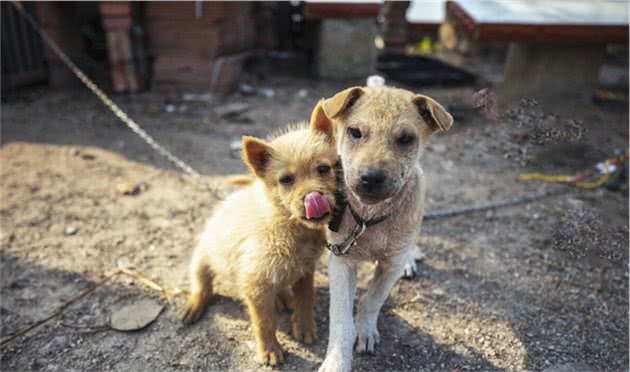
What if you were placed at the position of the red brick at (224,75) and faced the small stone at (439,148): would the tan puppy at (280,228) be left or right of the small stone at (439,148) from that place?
right

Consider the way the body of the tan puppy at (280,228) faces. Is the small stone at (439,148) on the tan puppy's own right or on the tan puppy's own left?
on the tan puppy's own left

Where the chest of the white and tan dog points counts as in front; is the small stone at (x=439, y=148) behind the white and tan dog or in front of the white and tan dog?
behind

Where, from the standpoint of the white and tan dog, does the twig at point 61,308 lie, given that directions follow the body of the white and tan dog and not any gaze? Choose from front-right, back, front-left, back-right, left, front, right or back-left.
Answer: right

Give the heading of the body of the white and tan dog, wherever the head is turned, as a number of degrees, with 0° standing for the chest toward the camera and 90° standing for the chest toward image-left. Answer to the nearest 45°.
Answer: approximately 0°

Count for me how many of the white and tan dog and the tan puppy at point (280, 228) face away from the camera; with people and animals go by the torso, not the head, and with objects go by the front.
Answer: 0

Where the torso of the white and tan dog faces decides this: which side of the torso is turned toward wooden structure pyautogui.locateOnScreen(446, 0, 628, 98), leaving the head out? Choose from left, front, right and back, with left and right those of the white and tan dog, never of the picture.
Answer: back

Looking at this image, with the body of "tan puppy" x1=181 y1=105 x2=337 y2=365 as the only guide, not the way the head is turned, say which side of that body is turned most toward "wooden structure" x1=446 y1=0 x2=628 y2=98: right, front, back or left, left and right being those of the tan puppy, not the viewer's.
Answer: left

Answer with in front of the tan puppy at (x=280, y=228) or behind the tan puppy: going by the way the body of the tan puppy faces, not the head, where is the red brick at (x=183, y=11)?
behind
